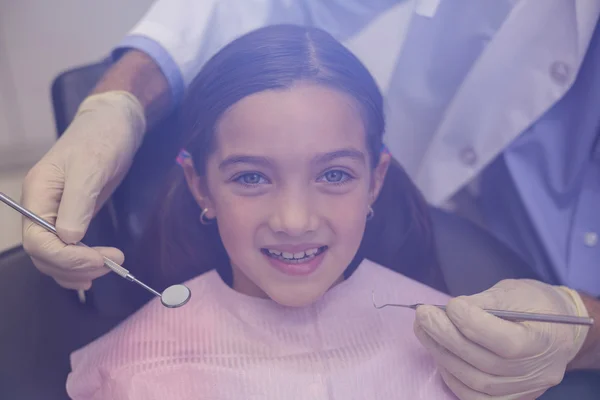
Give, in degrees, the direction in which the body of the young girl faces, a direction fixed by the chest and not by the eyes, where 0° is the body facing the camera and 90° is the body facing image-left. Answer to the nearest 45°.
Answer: approximately 0°
